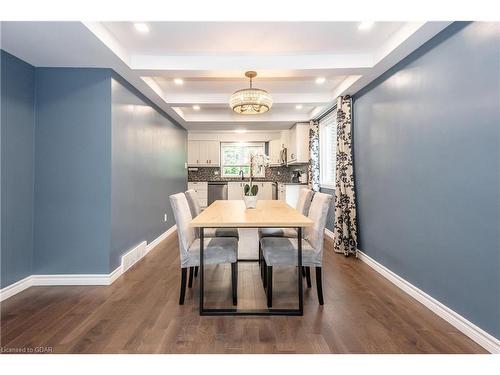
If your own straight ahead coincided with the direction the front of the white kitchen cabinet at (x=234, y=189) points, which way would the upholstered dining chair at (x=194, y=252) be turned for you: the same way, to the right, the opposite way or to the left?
to the left

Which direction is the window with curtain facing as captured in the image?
to the viewer's left

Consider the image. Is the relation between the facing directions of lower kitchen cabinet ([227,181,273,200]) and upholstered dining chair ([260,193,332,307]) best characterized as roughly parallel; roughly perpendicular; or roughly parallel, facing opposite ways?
roughly perpendicular

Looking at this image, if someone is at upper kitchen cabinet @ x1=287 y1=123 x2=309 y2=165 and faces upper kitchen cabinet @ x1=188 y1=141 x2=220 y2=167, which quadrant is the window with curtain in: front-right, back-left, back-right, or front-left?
back-left

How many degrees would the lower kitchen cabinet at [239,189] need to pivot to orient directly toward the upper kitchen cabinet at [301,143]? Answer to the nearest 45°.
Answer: approximately 45° to its left

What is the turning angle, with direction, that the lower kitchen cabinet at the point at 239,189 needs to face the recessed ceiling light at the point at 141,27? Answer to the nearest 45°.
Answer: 0° — it already faces it

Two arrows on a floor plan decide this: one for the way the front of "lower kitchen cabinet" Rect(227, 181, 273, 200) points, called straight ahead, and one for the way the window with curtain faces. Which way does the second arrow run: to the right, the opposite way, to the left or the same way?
to the right

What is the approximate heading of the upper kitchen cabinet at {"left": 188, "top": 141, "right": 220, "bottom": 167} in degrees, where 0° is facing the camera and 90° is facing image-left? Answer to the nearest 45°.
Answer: approximately 0°

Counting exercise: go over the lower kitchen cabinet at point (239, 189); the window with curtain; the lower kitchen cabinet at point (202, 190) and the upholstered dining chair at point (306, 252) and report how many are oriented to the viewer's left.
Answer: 2

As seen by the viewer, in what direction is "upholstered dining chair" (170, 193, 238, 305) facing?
to the viewer's right

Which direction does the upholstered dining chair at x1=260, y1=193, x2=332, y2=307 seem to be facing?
to the viewer's left

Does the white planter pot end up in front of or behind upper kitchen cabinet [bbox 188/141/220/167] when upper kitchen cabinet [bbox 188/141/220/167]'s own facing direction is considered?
in front
